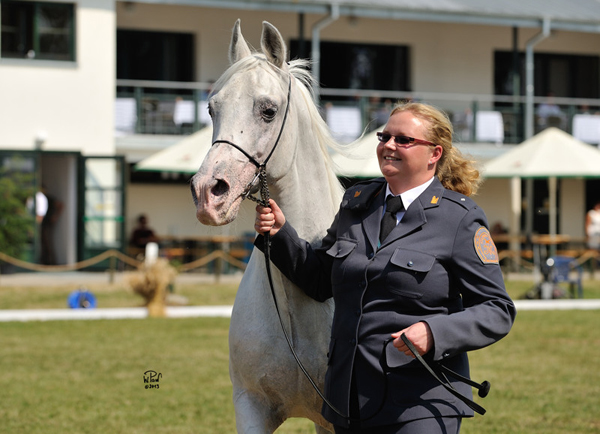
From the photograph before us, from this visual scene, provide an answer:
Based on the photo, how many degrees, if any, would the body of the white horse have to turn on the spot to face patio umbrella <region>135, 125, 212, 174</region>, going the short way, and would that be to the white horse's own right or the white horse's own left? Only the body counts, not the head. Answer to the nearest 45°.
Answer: approximately 135° to the white horse's own right

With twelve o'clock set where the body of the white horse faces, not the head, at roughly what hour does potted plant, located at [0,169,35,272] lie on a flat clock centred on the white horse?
The potted plant is roughly at 4 o'clock from the white horse.

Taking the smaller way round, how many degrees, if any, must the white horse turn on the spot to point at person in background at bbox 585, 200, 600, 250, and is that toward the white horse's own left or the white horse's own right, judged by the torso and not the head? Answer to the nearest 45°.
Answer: approximately 180°

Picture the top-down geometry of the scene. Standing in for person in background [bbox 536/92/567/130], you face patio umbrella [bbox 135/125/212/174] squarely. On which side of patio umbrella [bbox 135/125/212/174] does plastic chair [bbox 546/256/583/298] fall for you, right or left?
left

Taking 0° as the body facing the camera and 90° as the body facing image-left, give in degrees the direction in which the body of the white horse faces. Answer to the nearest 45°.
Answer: approximately 45°

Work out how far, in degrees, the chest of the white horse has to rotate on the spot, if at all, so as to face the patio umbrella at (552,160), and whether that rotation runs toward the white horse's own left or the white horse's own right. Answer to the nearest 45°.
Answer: approximately 180°
